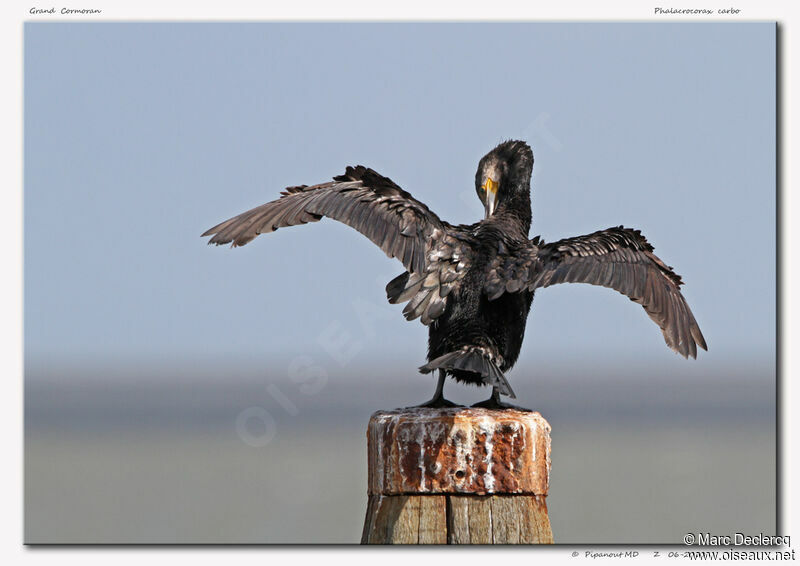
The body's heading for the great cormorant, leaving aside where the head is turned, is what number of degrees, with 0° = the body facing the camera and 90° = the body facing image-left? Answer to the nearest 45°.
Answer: approximately 180°
